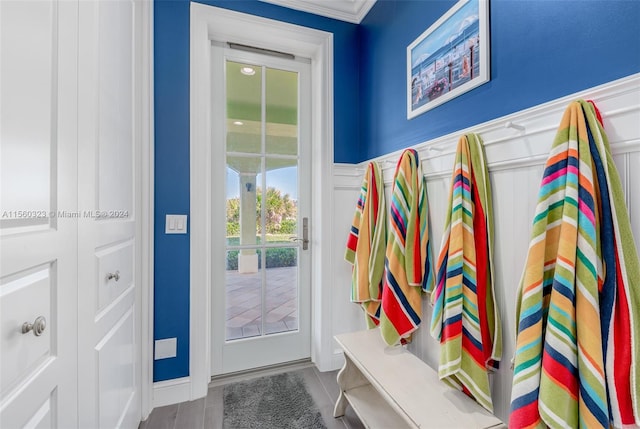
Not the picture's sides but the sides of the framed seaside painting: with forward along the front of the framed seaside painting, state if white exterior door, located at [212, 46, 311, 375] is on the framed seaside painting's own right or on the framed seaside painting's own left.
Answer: on the framed seaside painting's own right

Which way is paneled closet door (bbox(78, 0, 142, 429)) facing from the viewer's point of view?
to the viewer's right

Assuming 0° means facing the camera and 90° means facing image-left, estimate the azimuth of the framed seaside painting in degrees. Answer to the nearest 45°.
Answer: approximately 45°

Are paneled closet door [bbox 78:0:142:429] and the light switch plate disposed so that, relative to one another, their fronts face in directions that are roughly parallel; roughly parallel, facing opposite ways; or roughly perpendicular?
roughly perpendicular

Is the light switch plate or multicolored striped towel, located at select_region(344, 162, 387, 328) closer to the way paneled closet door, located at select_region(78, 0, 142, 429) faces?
the multicolored striped towel

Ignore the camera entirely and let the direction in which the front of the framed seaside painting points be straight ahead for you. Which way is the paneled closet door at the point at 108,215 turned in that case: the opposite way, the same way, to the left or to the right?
the opposite way

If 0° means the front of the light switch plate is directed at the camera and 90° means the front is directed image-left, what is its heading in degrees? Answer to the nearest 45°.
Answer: approximately 0°

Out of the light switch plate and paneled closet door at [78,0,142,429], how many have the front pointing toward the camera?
1

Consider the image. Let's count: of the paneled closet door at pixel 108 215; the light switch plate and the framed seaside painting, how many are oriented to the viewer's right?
1

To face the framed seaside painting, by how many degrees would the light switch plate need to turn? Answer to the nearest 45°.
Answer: approximately 45° to its left
